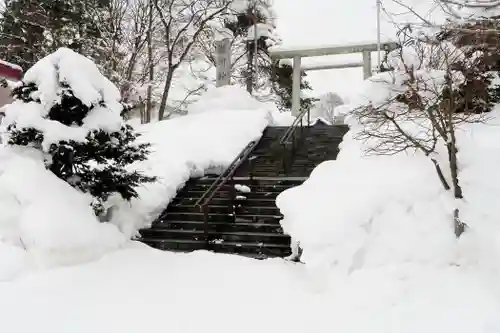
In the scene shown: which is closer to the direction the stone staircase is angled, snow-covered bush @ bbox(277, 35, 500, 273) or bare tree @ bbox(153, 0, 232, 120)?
the snow-covered bush

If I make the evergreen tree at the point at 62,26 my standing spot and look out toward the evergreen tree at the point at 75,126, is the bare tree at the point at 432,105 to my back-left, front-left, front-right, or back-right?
front-left

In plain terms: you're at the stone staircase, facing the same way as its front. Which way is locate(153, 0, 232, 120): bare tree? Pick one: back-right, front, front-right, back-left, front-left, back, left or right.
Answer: back

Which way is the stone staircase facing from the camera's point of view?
toward the camera

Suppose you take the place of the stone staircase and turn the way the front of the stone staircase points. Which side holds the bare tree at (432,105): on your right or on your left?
on your left

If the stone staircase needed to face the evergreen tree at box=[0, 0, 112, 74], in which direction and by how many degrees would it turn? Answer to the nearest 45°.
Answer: approximately 135° to its right

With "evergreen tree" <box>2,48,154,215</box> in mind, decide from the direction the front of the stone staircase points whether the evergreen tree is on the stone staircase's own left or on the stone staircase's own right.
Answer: on the stone staircase's own right
